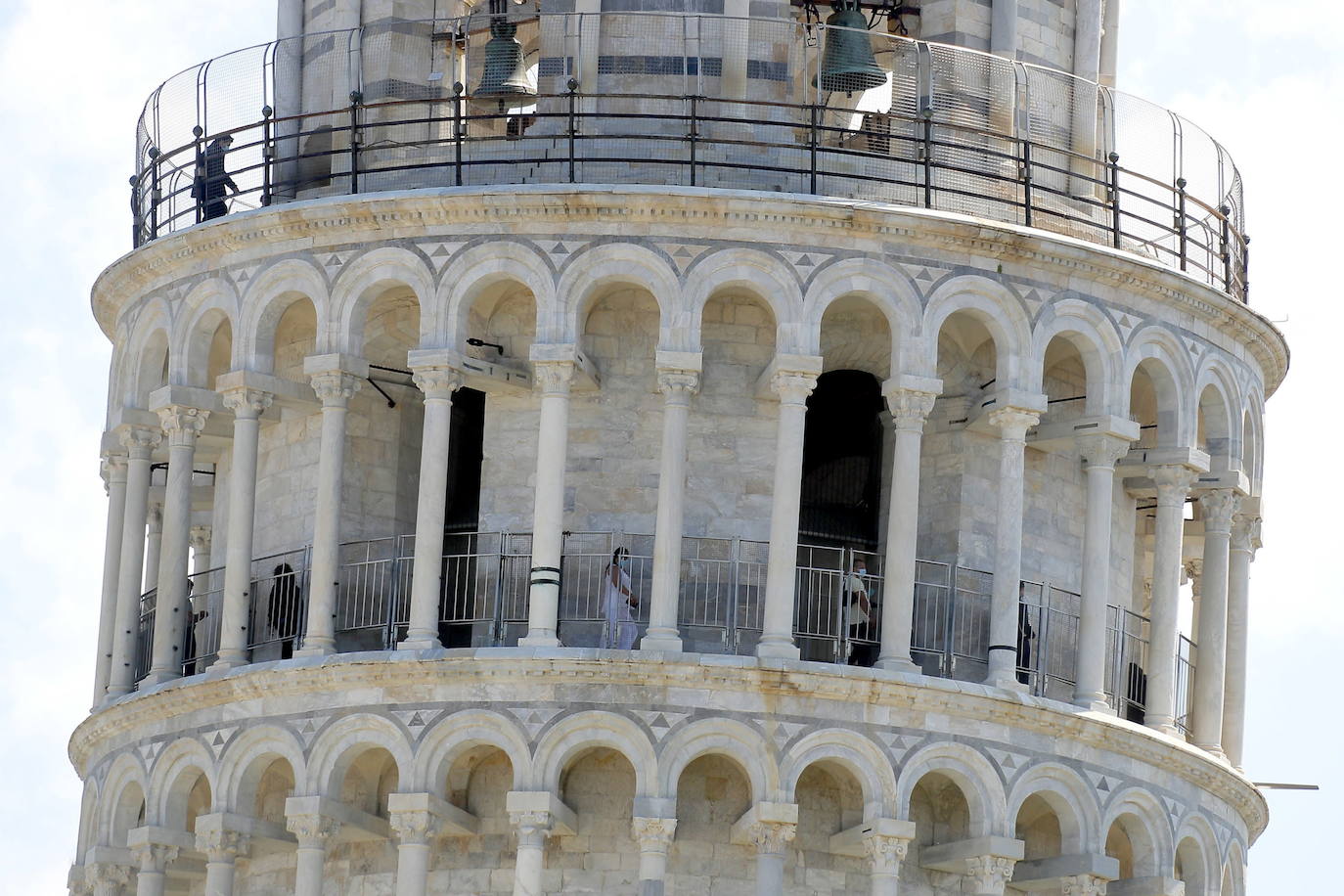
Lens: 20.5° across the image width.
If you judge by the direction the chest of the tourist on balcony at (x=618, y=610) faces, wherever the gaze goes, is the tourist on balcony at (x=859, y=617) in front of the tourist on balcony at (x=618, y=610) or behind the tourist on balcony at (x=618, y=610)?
in front

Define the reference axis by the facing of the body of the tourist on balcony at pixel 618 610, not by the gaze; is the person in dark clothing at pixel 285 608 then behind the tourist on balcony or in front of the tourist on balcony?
behind

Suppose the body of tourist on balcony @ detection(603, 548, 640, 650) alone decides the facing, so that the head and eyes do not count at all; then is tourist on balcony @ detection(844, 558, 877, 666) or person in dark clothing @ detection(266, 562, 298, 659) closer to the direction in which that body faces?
the tourist on balcony

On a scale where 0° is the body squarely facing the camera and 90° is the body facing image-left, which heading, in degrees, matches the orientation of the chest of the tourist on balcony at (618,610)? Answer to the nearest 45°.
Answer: approximately 270°

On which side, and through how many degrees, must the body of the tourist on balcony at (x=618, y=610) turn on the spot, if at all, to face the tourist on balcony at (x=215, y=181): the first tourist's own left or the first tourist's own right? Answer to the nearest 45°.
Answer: approximately 135° to the first tourist's own left
